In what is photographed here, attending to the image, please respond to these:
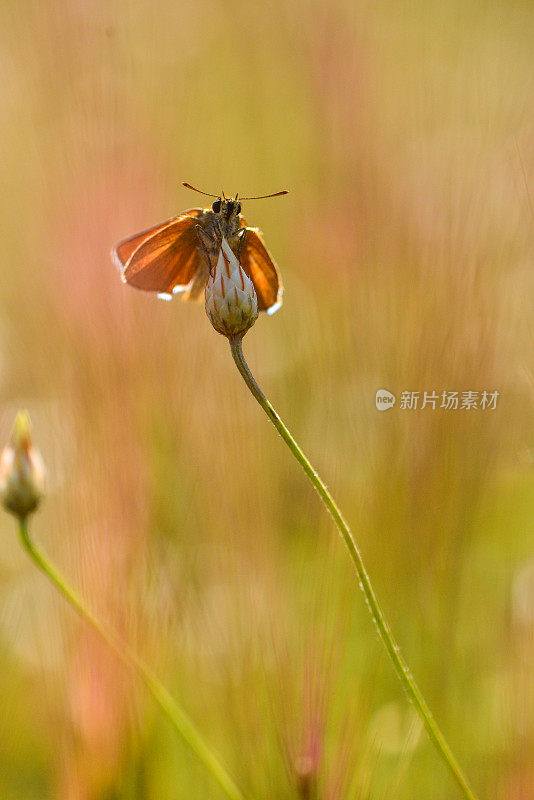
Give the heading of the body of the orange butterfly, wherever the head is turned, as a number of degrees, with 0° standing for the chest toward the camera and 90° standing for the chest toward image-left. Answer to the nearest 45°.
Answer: approximately 0°
